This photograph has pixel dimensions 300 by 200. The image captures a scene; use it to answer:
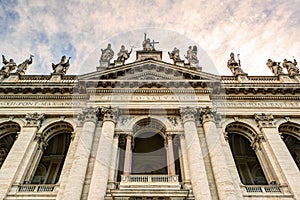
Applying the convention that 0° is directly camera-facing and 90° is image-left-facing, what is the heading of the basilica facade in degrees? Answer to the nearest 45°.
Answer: approximately 0°
